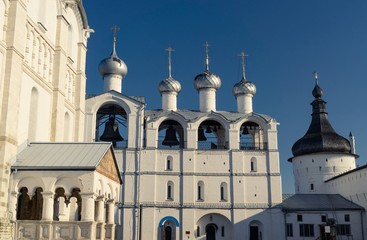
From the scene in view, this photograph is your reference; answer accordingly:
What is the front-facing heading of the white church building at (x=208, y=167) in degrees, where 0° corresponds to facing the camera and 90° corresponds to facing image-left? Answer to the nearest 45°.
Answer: approximately 0°
